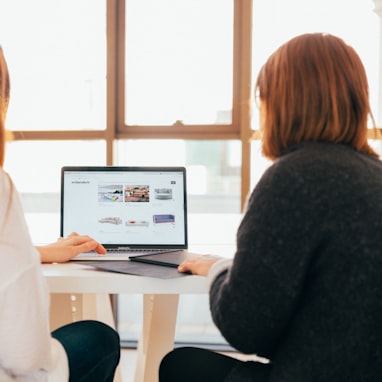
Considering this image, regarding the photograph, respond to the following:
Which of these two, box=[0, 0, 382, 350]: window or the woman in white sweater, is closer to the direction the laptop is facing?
the woman in white sweater

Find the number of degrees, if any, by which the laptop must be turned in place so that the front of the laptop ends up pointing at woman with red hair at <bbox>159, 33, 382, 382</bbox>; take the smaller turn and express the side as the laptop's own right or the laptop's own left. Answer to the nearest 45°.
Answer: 0° — it already faces them

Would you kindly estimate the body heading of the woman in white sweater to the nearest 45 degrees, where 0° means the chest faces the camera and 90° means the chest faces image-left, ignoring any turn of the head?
approximately 225°

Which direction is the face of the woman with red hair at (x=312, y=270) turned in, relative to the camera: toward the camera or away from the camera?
away from the camera

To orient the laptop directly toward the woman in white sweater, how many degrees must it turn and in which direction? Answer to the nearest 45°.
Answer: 0° — it already faces them
